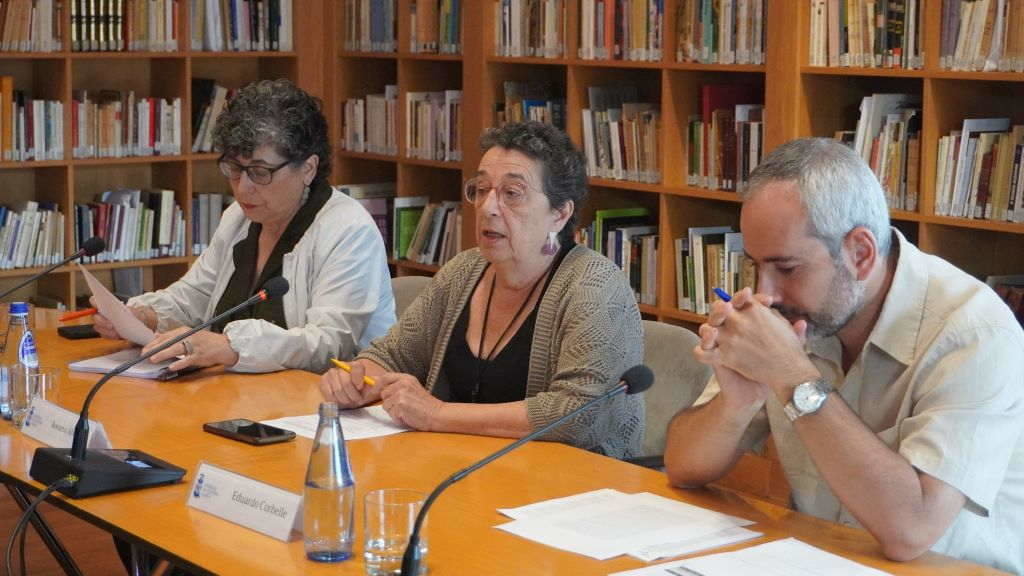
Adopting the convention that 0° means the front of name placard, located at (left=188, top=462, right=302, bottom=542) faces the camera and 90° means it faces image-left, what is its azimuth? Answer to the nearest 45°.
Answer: approximately 45°

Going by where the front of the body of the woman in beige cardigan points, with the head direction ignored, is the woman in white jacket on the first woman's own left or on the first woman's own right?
on the first woman's own right

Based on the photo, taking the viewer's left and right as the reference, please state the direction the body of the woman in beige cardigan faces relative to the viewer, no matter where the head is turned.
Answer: facing the viewer and to the left of the viewer

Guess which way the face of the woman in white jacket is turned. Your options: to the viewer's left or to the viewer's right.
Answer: to the viewer's left

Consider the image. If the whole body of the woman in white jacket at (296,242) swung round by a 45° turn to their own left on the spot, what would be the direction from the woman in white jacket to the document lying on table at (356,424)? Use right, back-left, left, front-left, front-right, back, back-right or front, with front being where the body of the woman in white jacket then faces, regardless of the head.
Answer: front

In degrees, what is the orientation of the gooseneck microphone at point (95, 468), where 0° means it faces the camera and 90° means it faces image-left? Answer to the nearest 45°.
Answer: approximately 225°

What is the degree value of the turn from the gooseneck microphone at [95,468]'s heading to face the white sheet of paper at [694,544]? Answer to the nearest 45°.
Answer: approximately 90° to its right
